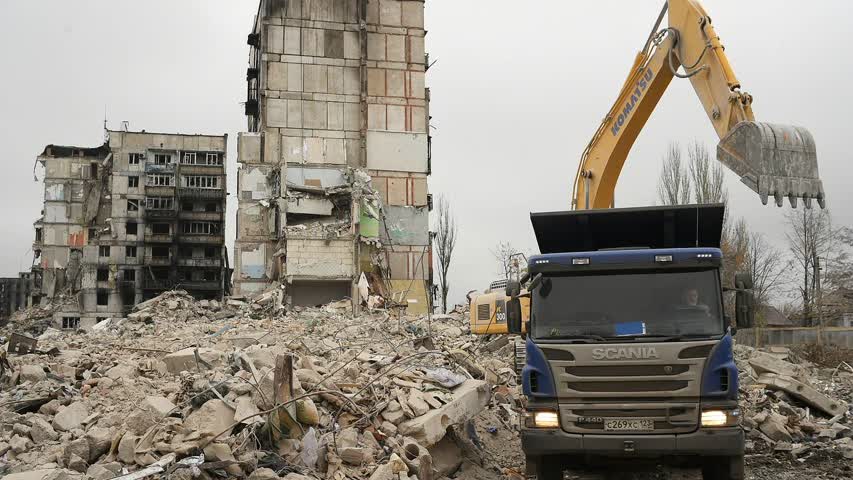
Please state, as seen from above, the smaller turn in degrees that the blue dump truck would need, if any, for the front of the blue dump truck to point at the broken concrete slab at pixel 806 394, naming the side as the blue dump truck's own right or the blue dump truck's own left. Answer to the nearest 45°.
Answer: approximately 135° to the blue dump truck's own left

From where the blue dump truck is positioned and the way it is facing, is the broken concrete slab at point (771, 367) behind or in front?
behind

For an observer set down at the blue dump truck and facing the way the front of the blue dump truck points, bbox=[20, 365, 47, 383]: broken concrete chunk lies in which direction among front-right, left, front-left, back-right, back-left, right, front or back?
right

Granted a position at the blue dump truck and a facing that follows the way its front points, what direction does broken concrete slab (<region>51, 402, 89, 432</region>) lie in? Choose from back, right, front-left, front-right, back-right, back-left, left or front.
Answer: right

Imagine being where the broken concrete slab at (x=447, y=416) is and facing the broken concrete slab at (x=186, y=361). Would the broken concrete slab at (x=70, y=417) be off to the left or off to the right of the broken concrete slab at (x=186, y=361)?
left

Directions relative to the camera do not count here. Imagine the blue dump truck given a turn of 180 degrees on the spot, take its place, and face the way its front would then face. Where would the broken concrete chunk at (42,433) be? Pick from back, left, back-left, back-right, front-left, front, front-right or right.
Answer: left

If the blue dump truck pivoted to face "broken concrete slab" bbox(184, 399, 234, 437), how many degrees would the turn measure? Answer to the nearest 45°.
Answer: approximately 90° to its right

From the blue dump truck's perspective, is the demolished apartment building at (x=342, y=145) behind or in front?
behind

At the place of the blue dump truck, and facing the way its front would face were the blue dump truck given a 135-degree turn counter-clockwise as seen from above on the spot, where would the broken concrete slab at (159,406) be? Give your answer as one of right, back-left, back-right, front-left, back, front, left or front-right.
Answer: back-left

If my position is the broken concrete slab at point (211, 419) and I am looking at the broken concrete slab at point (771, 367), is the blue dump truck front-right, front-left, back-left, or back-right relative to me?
front-right

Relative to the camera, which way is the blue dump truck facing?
toward the camera
